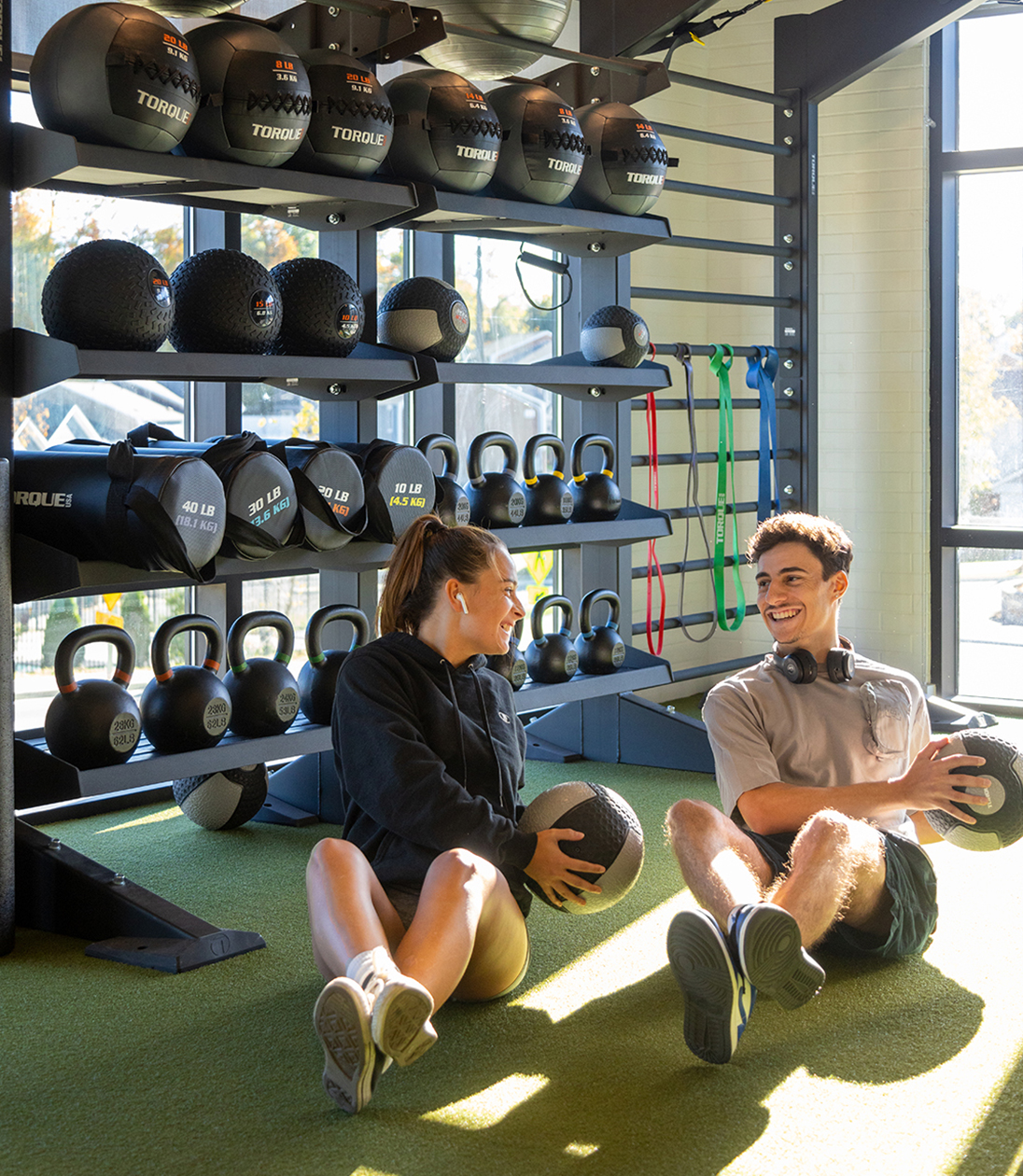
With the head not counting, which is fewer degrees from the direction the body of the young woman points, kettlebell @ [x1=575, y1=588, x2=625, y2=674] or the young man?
the young man

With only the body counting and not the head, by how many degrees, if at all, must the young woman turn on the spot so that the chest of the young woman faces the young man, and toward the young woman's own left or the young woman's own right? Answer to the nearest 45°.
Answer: approximately 45° to the young woman's own left

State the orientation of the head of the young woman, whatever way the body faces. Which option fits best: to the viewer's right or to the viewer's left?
to the viewer's right

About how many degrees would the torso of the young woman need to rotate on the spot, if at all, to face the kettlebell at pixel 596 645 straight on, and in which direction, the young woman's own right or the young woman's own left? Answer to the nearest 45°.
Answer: approximately 135° to the young woman's own left

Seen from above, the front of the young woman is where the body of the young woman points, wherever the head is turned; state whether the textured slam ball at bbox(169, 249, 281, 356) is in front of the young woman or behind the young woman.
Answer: behind

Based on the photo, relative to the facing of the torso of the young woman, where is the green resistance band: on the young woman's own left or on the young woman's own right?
on the young woman's own left

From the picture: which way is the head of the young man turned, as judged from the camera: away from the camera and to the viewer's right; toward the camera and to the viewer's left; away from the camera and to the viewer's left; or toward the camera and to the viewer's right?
toward the camera and to the viewer's left

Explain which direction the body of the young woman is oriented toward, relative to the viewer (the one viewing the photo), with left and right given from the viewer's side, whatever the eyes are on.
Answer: facing the viewer and to the right of the viewer

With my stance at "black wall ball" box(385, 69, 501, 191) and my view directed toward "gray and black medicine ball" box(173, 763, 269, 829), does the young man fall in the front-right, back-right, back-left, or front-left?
back-left

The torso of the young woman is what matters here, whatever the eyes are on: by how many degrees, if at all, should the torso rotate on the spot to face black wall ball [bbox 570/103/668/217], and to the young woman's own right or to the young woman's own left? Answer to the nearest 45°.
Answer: approximately 135° to the young woman's own left
